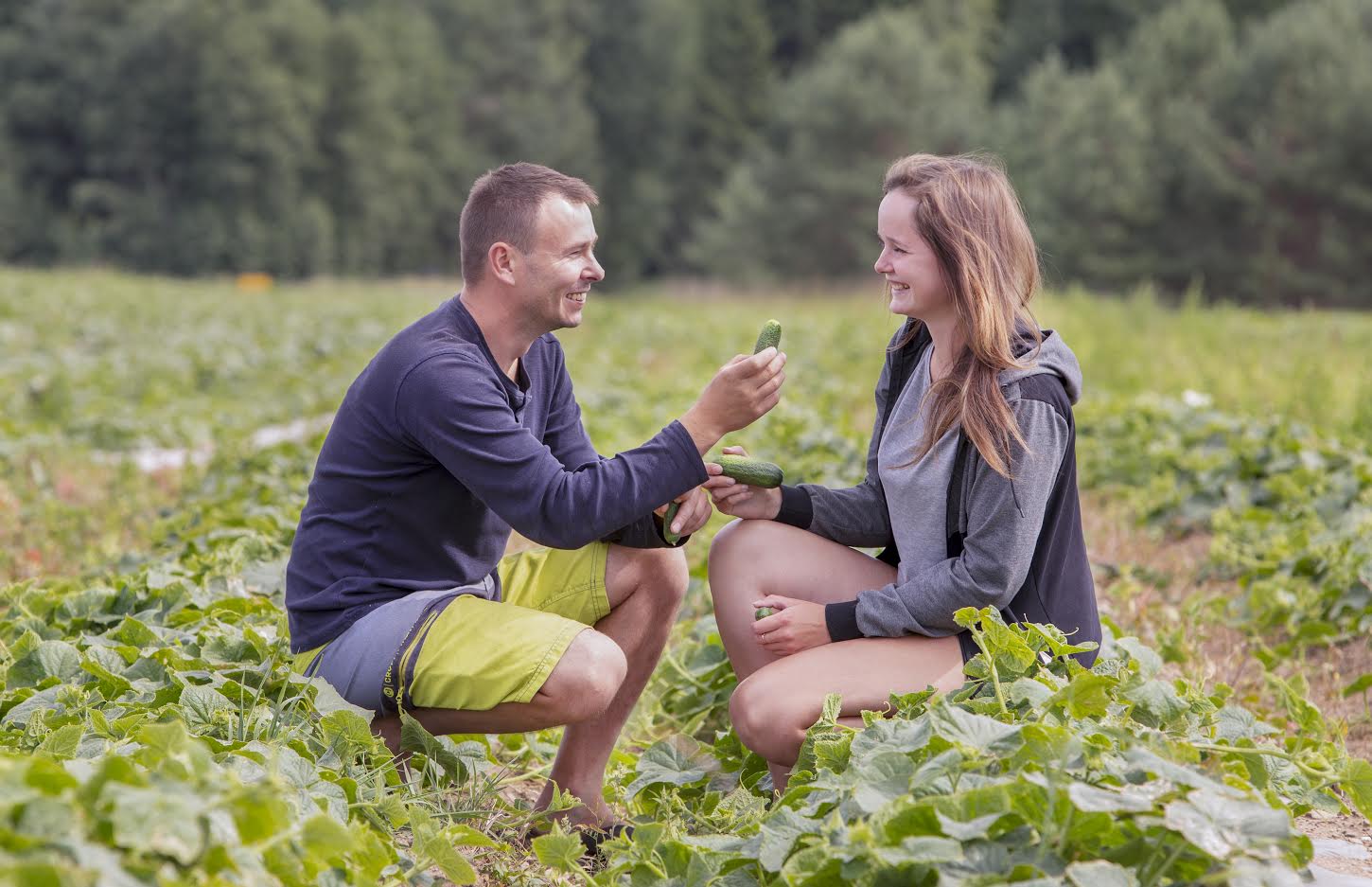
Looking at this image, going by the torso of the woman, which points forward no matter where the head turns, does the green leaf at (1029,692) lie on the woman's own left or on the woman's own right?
on the woman's own left

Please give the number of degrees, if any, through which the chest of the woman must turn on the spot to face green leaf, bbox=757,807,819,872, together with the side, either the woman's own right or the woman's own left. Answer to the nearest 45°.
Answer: approximately 45° to the woman's own left

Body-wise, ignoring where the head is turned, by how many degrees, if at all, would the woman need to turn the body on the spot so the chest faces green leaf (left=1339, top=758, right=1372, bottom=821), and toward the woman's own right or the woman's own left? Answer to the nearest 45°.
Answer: approximately 90° to the woman's own left

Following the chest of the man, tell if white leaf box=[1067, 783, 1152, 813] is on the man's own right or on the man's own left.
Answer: on the man's own right

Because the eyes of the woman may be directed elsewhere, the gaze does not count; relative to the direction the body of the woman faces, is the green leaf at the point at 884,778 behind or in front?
in front

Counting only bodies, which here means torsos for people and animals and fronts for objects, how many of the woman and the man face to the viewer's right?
1

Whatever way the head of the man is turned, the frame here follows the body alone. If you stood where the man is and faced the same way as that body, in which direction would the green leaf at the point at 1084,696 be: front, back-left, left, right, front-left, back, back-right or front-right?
front-right

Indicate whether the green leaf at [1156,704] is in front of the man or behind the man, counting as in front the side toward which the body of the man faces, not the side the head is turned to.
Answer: in front

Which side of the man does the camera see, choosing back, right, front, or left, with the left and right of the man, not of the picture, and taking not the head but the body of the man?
right

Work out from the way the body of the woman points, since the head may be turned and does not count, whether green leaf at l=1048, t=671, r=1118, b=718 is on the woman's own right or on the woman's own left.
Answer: on the woman's own left

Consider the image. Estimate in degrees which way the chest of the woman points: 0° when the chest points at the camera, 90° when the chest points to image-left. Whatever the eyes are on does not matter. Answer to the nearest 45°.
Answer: approximately 45°

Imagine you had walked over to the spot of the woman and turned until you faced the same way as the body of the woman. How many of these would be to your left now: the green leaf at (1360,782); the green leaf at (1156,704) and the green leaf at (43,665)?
2

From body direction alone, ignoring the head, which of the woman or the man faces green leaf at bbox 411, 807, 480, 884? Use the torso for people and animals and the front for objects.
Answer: the woman

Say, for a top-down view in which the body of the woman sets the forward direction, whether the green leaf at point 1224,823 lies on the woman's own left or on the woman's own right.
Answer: on the woman's own left

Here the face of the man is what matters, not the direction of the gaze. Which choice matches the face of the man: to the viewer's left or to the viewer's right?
to the viewer's right

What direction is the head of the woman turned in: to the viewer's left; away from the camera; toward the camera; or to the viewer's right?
to the viewer's left

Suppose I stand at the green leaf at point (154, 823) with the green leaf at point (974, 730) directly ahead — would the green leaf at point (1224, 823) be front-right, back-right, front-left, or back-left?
front-right
